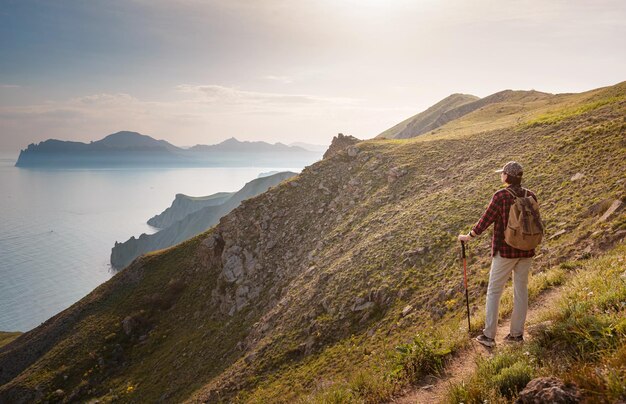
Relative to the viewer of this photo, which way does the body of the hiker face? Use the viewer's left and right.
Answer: facing away from the viewer and to the left of the viewer

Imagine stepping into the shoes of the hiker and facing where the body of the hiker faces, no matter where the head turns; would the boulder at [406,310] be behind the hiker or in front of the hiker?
in front

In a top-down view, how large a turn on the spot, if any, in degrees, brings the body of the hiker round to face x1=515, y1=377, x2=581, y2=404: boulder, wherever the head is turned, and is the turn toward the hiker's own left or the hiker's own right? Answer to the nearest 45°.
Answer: approximately 135° to the hiker's own left

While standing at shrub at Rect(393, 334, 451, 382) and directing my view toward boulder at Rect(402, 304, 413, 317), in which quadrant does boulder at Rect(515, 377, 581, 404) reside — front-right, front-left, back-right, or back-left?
back-right
